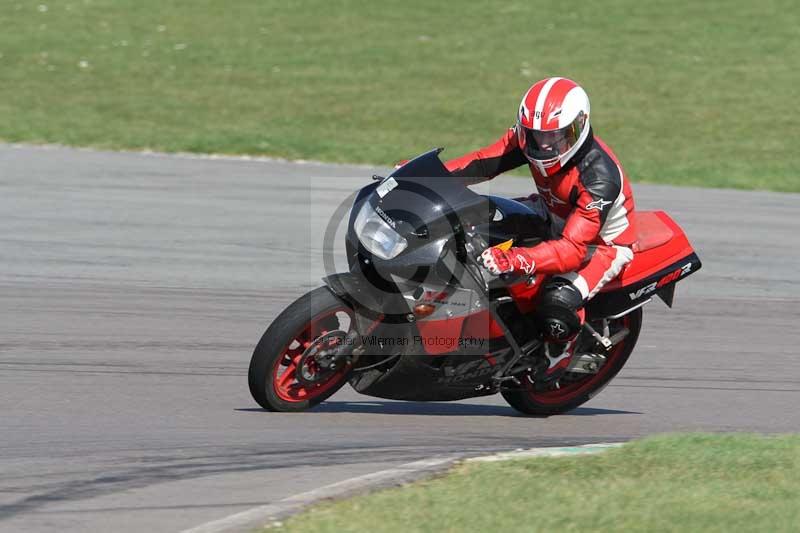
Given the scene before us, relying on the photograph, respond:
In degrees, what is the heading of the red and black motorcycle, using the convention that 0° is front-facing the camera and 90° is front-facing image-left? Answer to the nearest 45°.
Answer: approximately 45°

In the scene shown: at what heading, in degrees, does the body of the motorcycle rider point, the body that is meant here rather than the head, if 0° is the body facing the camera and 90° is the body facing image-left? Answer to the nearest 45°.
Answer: approximately 45°

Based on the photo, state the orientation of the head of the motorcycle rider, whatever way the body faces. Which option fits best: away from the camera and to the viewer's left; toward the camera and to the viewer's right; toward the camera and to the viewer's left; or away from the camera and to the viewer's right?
toward the camera and to the viewer's left
